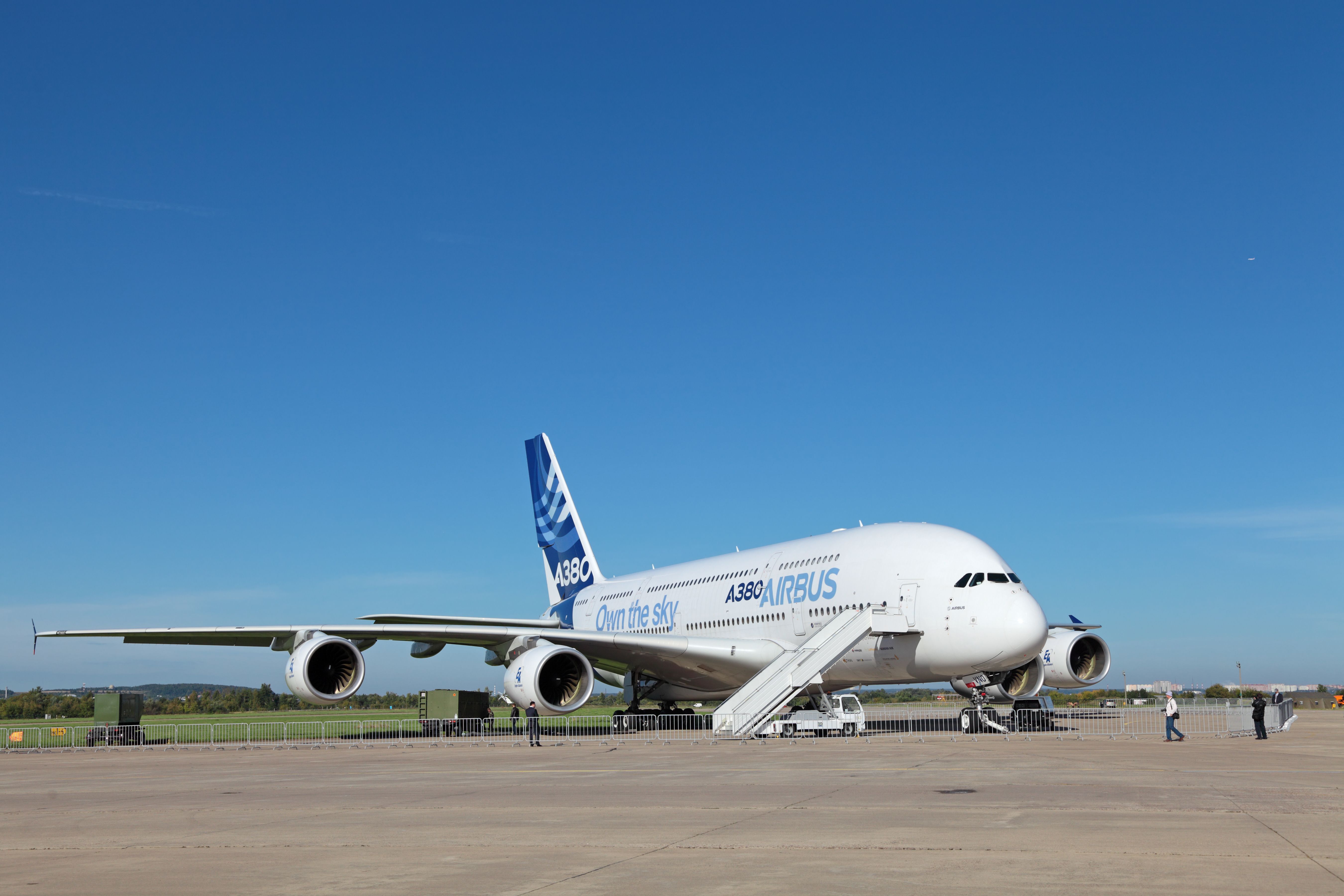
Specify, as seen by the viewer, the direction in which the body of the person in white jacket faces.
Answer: to the viewer's left

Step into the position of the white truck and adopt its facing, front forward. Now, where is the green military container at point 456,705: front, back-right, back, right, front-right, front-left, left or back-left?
back-left

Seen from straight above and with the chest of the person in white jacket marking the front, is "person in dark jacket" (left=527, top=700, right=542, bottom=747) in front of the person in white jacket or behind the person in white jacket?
in front

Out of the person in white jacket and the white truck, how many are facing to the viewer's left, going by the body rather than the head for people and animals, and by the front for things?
1

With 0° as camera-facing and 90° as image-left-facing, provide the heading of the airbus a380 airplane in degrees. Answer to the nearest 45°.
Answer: approximately 315°

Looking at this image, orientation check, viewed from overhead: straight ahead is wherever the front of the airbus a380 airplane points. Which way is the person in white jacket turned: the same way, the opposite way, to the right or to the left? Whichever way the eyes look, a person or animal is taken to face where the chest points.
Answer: the opposite way

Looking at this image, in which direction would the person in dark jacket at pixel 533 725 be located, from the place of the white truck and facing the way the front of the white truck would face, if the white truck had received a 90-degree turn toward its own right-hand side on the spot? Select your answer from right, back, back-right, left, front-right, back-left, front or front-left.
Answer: right

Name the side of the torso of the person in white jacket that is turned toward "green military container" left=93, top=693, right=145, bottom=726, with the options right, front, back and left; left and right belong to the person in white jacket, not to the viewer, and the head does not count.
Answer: front

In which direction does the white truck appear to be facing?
to the viewer's right

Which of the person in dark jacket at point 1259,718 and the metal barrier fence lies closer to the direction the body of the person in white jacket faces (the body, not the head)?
the metal barrier fence

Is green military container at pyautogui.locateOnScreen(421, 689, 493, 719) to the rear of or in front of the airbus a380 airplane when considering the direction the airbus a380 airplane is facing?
to the rear

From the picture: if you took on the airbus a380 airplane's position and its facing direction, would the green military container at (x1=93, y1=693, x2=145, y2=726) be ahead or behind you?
behind

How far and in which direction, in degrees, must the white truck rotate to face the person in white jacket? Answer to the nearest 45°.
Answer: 0° — it already faces them

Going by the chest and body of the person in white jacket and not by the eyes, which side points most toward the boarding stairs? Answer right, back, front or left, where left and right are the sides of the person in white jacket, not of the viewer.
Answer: front

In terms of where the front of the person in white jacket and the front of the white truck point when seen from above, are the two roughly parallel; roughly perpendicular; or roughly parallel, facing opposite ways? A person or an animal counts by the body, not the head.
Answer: roughly parallel, facing opposite ways
